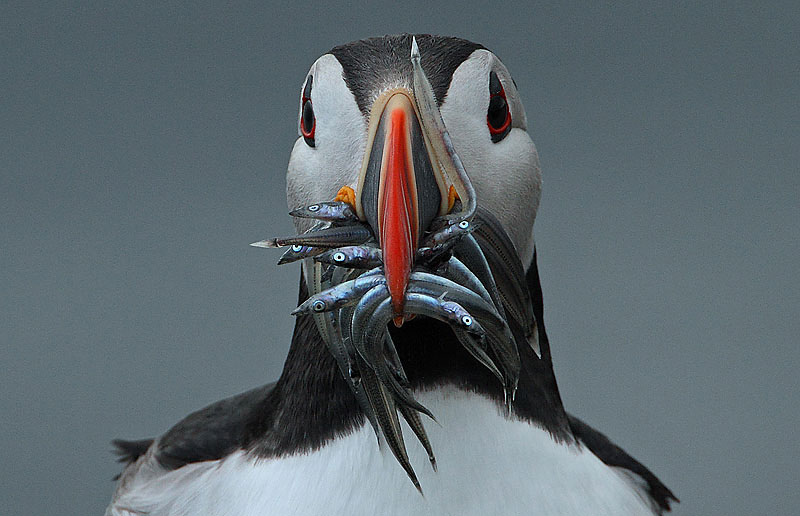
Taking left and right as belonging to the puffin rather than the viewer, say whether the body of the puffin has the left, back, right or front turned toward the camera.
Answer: front
